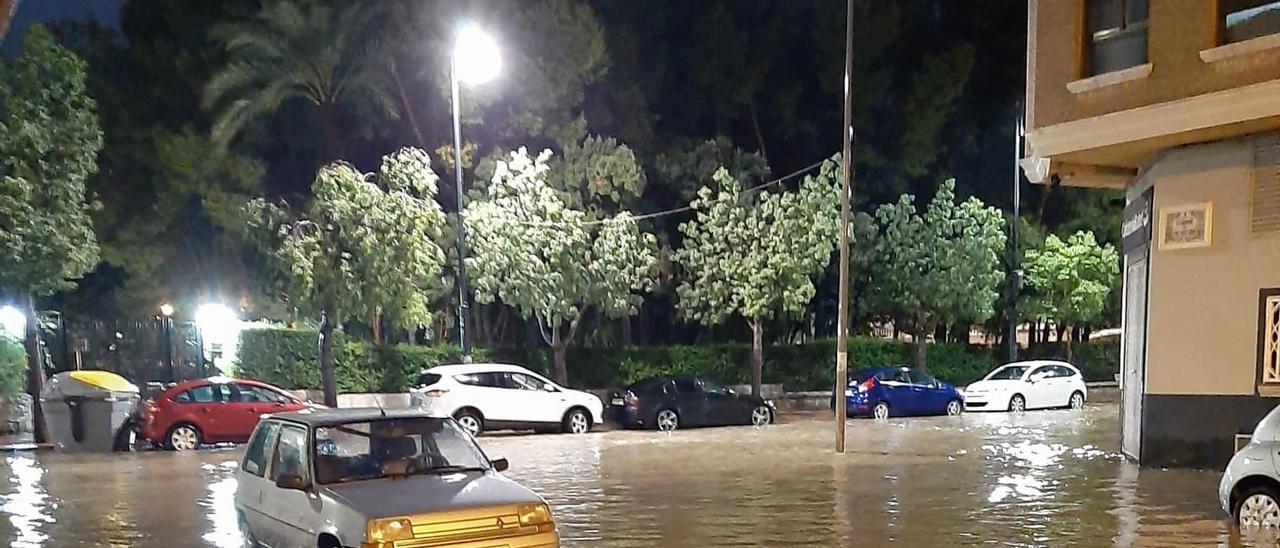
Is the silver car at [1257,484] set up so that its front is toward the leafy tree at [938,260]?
no

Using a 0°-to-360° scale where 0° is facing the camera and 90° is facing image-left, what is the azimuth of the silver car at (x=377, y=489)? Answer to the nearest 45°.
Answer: approximately 315°

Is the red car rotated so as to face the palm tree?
no

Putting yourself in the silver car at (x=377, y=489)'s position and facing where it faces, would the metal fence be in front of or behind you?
behind

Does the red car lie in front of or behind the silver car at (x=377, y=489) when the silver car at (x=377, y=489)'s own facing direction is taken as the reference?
behind

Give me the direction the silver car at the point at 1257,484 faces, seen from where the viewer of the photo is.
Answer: facing to the left of the viewer

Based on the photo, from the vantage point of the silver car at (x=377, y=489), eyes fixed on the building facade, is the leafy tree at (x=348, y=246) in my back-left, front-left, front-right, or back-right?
front-left
